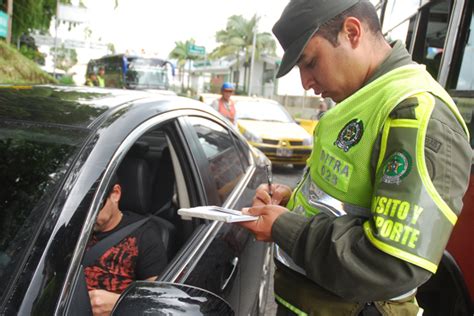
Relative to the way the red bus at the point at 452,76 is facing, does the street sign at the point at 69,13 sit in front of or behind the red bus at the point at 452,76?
behind

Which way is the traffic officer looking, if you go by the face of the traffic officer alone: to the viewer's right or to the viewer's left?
to the viewer's left

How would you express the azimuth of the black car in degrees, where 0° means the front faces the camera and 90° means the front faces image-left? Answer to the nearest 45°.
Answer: approximately 45°

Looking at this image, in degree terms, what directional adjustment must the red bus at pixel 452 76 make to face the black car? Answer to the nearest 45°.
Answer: approximately 90° to its right

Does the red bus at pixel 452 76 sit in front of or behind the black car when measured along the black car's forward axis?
behind

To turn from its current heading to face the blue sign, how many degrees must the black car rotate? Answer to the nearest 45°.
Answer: approximately 135° to its right

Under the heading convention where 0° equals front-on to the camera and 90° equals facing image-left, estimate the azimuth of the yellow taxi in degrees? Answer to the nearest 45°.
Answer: approximately 315°

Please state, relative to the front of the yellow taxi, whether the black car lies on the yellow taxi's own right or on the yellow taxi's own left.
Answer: on the yellow taxi's own right
